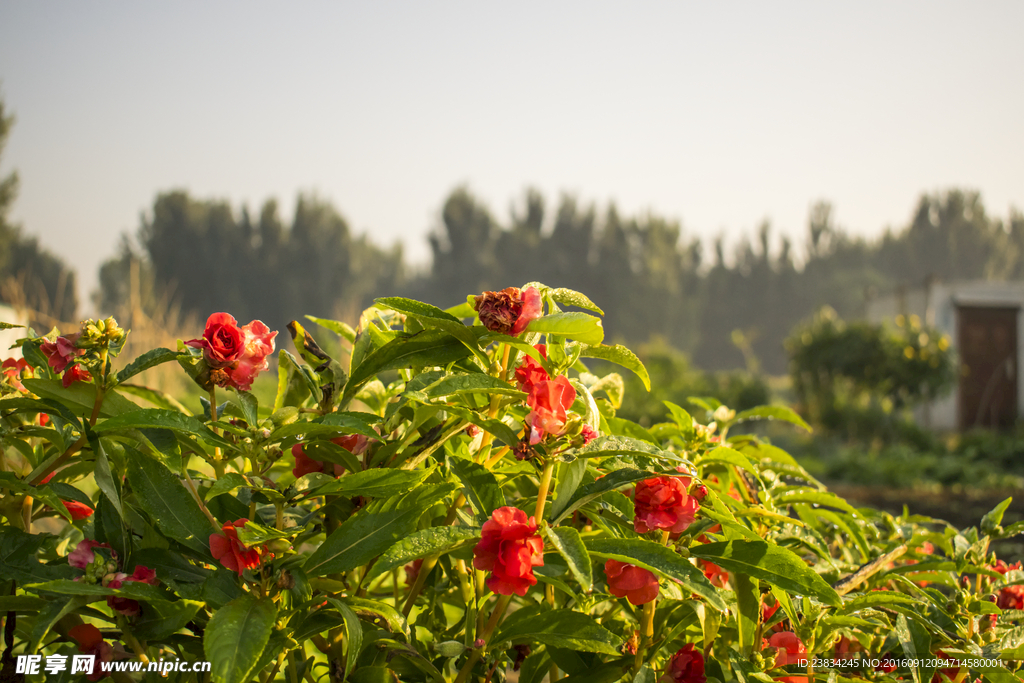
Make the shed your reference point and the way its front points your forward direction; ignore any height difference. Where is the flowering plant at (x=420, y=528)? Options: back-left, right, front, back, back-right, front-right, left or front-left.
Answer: front

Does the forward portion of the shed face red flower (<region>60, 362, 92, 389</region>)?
yes

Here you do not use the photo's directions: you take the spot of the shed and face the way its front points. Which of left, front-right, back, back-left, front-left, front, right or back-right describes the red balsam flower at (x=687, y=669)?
front

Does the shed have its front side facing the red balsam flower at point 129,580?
yes

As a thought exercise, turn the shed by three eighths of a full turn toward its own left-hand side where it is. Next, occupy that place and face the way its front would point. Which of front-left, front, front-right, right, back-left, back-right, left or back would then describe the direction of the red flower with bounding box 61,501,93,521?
back-right

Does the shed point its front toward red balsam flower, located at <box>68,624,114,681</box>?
yes

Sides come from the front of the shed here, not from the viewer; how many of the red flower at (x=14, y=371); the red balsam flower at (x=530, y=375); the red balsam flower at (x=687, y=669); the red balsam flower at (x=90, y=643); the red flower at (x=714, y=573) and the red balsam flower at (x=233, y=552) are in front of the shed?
6

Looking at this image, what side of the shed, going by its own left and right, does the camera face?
front

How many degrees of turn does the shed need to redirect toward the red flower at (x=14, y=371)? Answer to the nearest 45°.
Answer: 0° — it already faces it

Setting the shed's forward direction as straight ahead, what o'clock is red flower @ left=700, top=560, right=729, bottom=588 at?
The red flower is roughly at 12 o'clock from the shed.

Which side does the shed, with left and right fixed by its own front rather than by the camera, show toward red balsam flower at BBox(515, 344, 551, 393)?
front

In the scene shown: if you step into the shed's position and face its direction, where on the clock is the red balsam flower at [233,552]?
The red balsam flower is roughly at 12 o'clock from the shed.

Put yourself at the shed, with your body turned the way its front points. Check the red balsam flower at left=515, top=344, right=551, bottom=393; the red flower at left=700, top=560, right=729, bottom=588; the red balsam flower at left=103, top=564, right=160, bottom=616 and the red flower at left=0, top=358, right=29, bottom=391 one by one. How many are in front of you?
4
